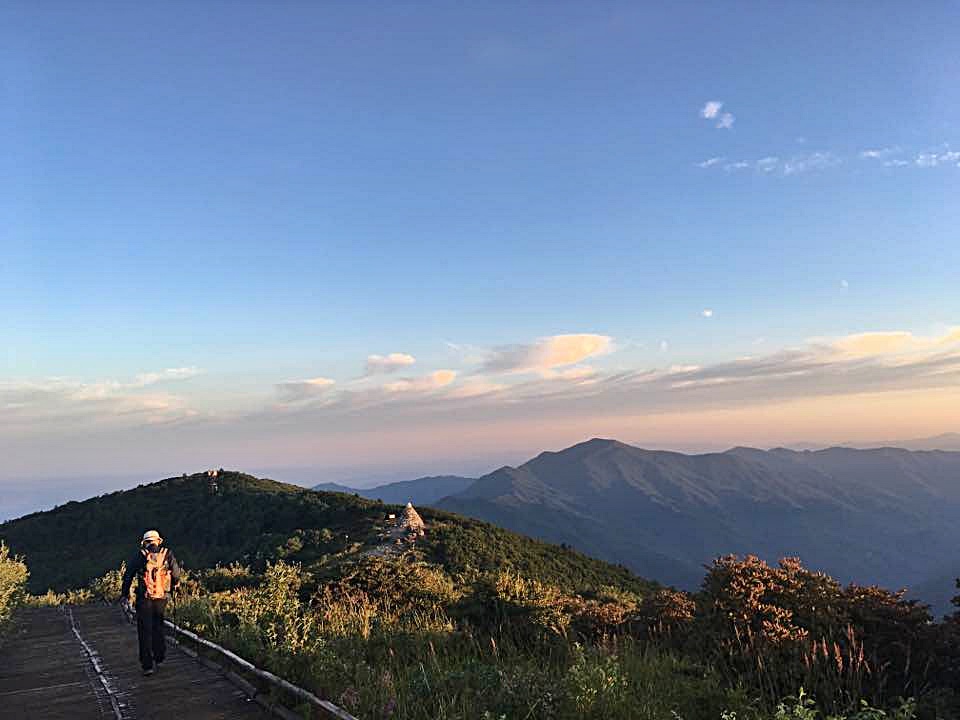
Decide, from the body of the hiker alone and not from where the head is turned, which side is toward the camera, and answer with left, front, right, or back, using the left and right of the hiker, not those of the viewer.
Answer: back
